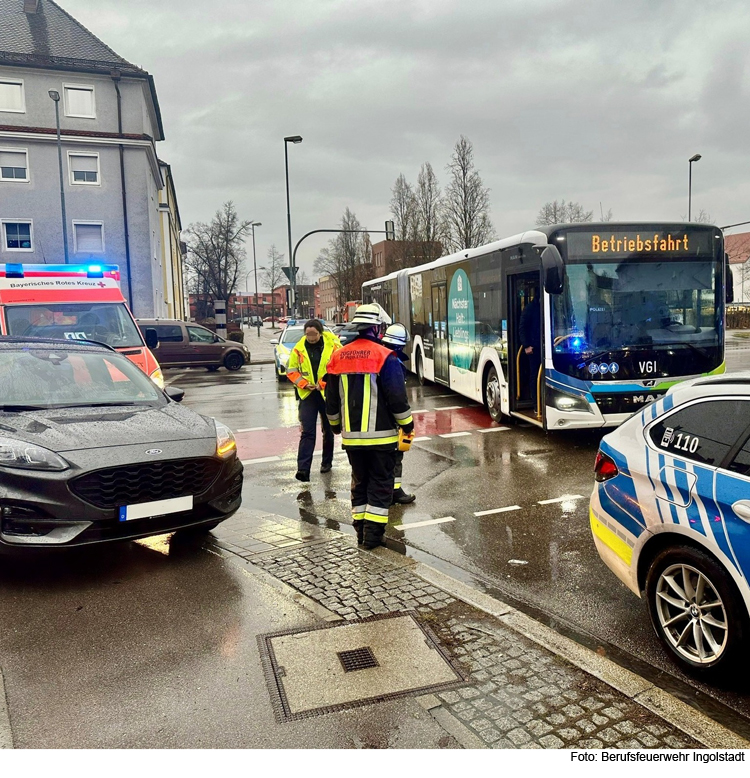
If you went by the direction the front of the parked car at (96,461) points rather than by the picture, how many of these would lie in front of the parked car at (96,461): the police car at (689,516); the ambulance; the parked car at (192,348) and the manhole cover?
2

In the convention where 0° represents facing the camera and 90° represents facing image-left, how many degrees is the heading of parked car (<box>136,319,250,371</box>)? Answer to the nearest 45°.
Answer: approximately 270°

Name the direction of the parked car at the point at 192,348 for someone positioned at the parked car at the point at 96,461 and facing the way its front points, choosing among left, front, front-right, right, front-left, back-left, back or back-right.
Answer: back-left

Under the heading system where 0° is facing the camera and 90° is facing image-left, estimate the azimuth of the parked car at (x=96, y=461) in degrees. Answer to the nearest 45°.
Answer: approximately 315°

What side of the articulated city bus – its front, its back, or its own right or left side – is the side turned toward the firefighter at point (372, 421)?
right

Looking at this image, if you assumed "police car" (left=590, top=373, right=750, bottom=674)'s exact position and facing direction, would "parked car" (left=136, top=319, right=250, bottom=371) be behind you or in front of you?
behind

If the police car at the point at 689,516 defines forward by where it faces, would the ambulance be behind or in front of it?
behind

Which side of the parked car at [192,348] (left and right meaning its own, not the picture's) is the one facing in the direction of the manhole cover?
right

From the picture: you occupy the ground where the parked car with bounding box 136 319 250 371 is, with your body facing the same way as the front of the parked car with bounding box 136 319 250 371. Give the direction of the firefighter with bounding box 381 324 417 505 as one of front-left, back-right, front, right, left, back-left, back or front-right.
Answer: right

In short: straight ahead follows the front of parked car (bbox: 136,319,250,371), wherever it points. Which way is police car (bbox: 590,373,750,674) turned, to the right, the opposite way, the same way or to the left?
to the right

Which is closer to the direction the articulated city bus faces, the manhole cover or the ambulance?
the manhole cover
